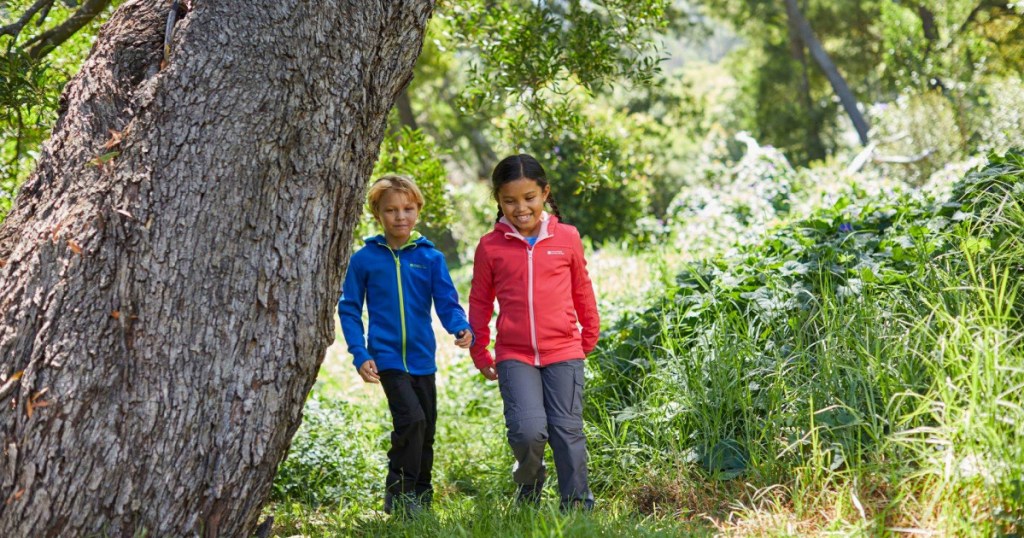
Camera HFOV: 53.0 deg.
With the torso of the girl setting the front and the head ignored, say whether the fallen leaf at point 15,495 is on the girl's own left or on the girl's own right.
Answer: on the girl's own right

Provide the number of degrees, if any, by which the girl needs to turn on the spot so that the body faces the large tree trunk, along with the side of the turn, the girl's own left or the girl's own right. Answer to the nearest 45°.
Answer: approximately 45° to the girl's own right

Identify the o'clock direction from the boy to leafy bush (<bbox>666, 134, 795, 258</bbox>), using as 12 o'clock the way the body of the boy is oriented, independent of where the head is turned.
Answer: The leafy bush is roughly at 7 o'clock from the boy.

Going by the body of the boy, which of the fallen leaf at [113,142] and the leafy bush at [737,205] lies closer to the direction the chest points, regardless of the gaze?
the fallen leaf

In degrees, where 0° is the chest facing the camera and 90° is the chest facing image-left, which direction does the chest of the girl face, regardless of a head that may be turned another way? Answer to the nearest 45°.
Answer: approximately 0°

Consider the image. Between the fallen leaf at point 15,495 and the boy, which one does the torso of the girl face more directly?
the fallen leaf

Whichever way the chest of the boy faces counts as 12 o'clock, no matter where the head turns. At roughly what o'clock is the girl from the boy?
The girl is roughly at 10 o'clock from the boy.

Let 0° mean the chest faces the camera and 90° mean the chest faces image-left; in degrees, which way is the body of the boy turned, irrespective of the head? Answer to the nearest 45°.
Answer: approximately 0°
